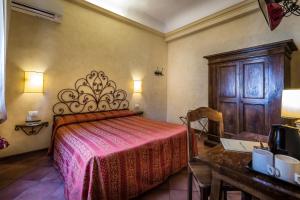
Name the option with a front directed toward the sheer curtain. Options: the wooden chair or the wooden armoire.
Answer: the wooden armoire

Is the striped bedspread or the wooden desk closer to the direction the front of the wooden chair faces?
the wooden desk

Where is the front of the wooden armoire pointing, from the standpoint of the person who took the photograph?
facing the viewer and to the left of the viewer

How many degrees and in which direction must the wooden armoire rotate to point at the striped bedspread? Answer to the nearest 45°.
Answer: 0° — it already faces it

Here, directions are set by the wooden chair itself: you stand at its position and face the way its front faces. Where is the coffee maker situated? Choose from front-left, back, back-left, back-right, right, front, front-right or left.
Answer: front

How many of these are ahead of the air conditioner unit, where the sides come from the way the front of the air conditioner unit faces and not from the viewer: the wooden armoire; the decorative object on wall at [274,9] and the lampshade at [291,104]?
3

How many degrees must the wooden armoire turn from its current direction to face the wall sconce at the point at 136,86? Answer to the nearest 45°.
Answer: approximately 45° to its right

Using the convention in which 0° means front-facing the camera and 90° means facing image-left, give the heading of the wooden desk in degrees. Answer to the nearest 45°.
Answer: approximately 45°

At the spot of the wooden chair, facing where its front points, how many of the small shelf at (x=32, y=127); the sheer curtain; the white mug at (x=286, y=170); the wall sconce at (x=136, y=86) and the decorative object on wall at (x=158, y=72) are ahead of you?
1
